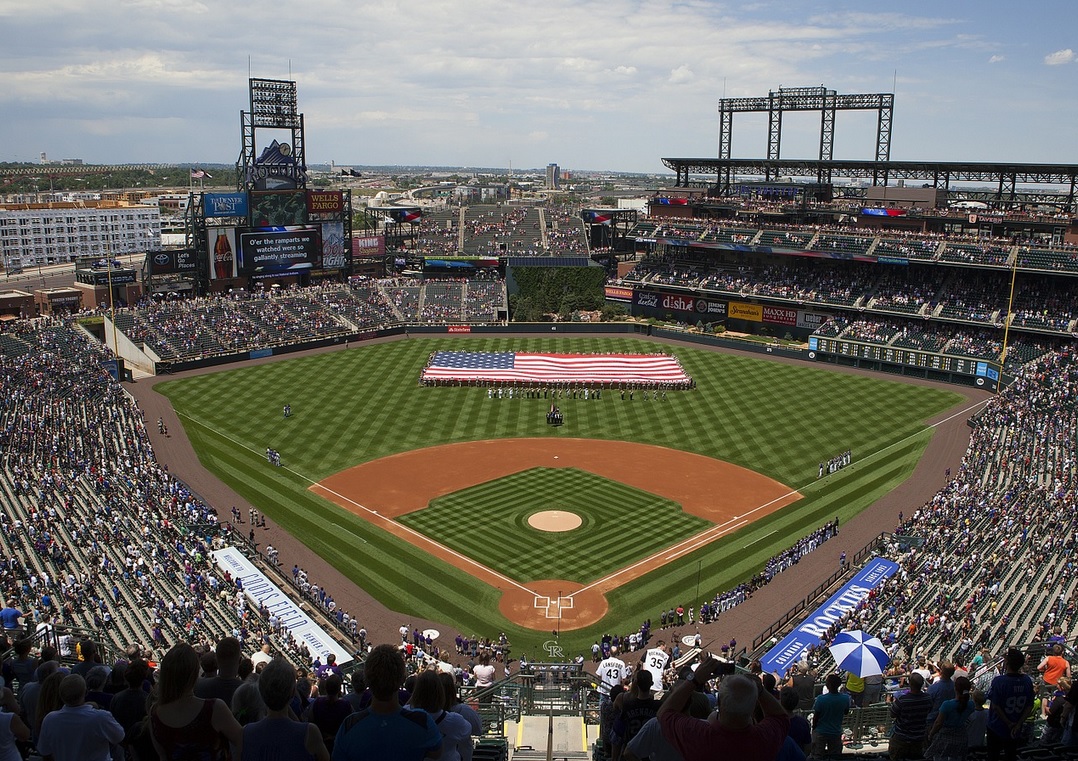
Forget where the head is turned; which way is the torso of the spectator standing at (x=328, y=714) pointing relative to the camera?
away from the camera

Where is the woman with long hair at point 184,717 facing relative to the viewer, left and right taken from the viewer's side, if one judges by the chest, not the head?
facing away from the viewer

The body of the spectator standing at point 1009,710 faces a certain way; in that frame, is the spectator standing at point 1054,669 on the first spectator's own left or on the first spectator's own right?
on the first spectator's own right

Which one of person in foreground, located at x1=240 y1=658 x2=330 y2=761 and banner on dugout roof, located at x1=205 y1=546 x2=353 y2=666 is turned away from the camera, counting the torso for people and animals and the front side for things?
the person in foreground

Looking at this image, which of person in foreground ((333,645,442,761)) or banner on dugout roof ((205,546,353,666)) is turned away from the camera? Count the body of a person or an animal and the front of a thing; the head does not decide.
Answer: the person in foreground

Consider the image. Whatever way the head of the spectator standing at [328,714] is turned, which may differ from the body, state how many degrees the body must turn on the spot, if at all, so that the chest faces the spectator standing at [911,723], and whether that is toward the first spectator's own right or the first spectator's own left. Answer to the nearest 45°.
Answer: approximately 90° to the first spectator's own right

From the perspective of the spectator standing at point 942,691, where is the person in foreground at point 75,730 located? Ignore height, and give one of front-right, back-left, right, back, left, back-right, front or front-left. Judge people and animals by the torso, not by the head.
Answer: left

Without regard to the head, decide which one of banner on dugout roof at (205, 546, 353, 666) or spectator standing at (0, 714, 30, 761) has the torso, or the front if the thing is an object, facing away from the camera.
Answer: the spectator standing

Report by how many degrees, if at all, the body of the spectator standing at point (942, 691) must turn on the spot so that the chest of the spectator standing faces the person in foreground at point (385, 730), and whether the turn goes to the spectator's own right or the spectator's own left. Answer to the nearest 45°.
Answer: approximately 90° to the spectator's own left

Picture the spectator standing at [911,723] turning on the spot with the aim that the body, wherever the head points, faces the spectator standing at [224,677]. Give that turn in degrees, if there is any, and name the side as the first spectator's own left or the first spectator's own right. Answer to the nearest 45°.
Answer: approximately 135° to the first spectator's own left

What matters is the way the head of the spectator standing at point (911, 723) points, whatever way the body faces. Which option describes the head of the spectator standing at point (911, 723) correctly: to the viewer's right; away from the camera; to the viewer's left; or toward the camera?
away from the camera

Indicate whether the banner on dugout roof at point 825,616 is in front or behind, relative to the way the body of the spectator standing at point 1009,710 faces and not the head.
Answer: in front

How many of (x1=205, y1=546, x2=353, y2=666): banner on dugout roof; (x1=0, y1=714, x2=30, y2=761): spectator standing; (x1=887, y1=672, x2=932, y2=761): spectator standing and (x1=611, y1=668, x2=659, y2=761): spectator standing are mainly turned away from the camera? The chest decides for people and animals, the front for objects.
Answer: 3

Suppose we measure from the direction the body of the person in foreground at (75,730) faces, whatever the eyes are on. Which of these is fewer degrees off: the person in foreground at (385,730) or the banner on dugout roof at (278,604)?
the banner on dugout roof

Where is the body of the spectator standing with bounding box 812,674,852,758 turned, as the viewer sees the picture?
away from the camera

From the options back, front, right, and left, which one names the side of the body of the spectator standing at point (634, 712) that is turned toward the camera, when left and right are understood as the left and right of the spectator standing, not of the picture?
back

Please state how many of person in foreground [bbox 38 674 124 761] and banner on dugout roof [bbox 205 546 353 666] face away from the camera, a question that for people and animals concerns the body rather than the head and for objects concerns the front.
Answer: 1
